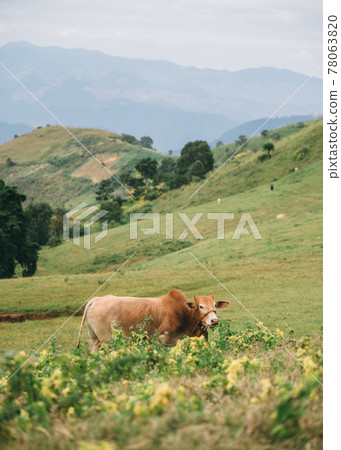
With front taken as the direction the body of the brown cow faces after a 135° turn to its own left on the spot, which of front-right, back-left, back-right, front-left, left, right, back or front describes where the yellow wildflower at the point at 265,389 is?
back-left

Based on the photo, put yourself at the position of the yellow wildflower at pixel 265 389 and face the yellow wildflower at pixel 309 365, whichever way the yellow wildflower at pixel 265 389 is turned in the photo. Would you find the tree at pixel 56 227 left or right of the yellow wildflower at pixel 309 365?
left

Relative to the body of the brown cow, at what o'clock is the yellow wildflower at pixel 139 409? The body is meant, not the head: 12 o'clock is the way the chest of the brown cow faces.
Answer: The yellow wildflower is roughly at 3 o'clock from the brown cow.

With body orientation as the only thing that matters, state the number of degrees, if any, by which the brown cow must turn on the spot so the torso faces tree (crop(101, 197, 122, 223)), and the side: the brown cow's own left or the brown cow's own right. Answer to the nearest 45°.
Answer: approximately 90° to the brown cow's own left

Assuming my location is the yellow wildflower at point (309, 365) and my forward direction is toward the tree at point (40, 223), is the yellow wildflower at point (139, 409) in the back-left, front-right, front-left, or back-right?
back-left

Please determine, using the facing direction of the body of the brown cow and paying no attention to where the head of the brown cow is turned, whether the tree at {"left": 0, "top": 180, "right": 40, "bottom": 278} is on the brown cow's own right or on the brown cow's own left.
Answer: on the brown cow's own left

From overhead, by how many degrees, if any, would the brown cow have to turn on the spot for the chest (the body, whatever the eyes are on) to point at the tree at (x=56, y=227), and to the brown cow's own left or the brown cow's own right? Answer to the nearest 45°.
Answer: approximately 90° to the brown cow's own left

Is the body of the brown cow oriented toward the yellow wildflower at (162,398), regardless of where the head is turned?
no

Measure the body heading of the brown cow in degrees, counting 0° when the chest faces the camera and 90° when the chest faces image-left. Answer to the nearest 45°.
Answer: approximately 270°

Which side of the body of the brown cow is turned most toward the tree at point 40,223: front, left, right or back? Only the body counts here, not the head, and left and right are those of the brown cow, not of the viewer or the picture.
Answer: left

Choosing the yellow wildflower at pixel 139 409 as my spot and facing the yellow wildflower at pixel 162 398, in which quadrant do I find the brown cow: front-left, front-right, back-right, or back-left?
front-left

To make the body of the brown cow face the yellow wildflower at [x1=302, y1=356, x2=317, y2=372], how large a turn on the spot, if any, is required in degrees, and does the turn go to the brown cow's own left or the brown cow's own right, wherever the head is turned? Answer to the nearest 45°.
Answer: approximately 90° to the brown cow's own right
